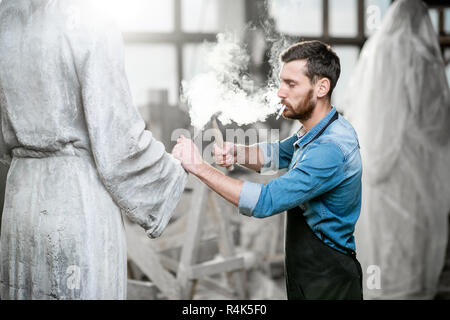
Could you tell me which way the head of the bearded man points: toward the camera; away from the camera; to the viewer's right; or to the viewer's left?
to the viewer's left

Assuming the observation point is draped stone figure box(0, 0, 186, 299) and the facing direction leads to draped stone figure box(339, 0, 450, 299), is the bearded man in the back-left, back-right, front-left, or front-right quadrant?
front-right

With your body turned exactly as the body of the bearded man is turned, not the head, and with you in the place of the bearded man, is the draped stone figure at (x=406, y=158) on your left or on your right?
on your right

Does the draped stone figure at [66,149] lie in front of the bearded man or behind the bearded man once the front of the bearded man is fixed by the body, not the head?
in front

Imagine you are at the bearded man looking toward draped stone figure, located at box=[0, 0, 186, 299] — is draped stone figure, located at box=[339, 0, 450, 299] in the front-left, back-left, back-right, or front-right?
back-right

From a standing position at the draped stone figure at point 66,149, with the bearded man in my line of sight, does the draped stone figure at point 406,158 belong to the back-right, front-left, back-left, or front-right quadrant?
front-left

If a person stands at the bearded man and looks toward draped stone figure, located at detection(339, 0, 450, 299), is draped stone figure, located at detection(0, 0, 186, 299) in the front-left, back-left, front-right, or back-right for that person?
back-left

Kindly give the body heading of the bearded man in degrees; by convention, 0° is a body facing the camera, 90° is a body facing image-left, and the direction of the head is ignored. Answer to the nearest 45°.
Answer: approximately 90°
